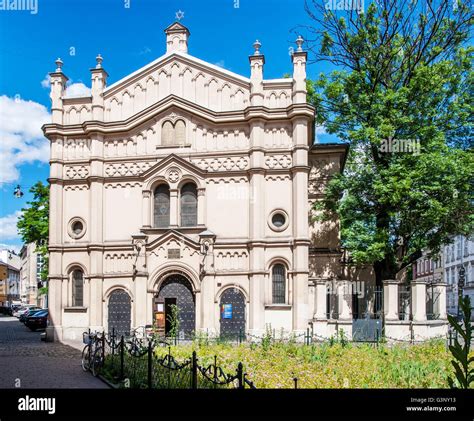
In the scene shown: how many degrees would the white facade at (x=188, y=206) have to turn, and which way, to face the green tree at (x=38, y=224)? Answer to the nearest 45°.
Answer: approximately 135° to its right

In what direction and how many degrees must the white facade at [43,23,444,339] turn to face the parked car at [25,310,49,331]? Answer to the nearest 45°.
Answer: approximately 135° to its right

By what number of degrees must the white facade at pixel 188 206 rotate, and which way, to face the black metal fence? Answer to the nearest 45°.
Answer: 0° — it already faces it

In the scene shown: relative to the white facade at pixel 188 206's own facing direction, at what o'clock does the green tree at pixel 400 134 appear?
The green tree is roughly at 9 o'clock from the white facade.

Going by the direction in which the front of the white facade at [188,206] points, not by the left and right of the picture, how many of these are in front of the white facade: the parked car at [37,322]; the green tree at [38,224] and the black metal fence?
1

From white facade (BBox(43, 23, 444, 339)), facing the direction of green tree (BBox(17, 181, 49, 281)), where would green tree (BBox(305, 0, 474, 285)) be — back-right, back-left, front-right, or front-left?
back-right

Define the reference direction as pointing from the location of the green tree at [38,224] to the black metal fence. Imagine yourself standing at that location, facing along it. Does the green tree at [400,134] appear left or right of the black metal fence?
left

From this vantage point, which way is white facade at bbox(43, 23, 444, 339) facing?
toward the camera

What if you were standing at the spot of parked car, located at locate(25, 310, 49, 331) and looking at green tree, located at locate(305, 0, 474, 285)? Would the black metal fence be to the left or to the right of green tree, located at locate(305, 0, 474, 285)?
right

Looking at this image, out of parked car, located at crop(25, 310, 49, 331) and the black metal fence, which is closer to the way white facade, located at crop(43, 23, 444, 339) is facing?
the black metal fence
